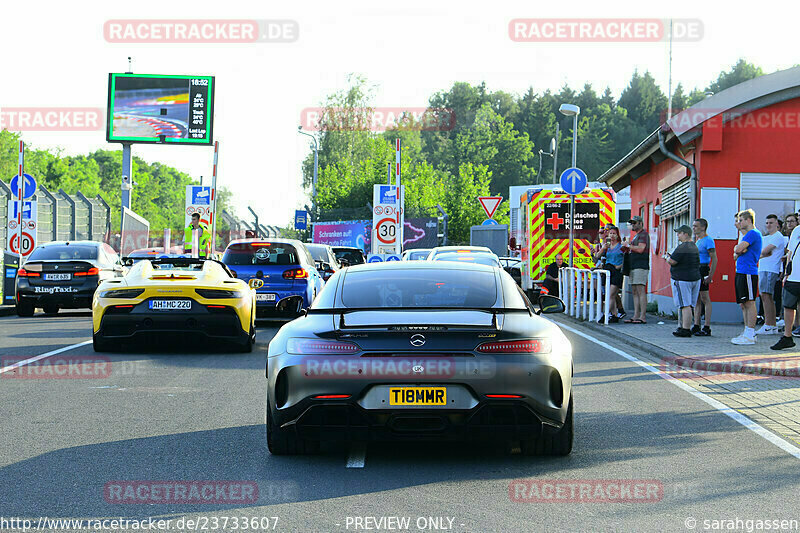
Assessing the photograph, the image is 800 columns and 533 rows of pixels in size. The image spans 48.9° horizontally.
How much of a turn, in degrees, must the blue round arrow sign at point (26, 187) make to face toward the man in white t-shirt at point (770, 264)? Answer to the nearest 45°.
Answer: approximately 45° to its left

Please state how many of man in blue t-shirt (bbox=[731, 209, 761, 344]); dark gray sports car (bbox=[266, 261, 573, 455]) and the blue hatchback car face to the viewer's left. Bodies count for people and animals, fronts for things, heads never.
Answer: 1

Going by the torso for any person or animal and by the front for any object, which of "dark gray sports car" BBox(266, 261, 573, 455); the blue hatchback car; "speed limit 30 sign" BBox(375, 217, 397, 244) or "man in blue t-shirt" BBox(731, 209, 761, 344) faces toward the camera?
the speed limit 30 sign

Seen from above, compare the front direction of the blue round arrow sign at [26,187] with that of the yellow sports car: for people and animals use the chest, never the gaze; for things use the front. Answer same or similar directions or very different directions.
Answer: very different directions

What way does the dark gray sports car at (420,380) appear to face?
away from the camera

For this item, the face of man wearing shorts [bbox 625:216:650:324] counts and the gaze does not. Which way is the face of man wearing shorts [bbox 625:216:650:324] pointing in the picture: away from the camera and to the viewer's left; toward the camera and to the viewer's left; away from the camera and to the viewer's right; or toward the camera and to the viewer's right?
toward the camera and to the viewer's left

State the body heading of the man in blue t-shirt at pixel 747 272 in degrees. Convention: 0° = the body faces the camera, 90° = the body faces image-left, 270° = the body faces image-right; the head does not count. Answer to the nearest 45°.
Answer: approximately 90°

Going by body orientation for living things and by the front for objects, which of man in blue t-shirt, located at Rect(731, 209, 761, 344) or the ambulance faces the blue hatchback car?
the man in blue t-shirt

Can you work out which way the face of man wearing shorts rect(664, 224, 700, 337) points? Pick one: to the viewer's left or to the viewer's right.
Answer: to the viewer's left

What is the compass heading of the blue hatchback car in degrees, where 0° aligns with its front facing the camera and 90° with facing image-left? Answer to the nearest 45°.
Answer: approximately 180°

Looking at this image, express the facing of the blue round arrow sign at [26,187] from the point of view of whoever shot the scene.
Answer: facing the viewer

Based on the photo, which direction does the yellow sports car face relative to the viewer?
away from the camera

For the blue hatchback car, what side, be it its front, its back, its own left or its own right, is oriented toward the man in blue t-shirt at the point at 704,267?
right

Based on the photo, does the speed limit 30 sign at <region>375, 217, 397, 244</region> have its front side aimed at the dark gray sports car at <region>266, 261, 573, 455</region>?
yes

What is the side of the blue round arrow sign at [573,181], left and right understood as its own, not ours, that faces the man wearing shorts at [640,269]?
front
